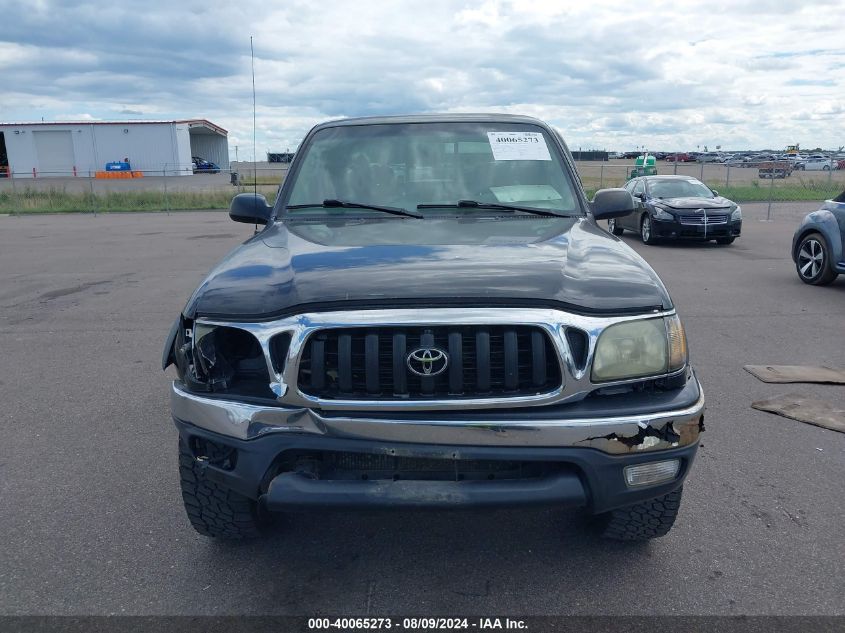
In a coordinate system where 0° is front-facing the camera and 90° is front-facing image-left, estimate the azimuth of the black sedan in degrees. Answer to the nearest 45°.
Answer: approximately 315°

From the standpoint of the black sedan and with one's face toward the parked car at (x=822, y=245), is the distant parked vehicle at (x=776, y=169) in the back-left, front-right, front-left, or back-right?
back-left

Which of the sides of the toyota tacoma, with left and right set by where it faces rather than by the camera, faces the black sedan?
back

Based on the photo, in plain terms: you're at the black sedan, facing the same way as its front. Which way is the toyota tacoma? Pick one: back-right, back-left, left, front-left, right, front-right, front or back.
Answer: front-right

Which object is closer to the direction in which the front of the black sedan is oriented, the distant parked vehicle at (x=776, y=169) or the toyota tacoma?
the toyota tacoma

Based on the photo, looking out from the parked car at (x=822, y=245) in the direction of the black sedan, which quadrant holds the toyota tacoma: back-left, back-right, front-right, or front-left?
back-left

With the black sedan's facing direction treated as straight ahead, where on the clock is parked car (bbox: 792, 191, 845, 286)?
The parked car is roughly at 1 o'clock from the black sedan.

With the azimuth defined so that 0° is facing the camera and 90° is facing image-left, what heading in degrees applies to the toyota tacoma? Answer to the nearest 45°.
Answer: approximately 0°

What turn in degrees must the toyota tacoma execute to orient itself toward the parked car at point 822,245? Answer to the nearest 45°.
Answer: approximately 135° to its left
